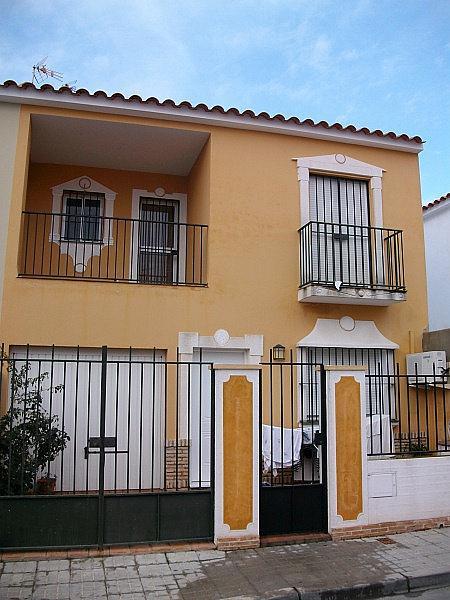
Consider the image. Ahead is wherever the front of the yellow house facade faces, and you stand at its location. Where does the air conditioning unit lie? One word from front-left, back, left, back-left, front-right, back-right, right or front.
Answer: left

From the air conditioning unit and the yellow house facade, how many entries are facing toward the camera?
2

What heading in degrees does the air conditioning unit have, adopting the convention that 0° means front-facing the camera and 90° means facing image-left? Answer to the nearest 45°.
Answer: approximately 0°

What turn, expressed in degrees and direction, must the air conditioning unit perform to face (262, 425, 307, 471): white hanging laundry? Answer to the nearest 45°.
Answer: approximately 45° to its right

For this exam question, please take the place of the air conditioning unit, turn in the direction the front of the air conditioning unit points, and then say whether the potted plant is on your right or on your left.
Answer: on your right

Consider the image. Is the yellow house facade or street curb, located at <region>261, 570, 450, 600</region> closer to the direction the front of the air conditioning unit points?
the street curb

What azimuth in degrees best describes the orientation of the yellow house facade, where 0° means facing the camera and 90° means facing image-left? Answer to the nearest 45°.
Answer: approximately 0°

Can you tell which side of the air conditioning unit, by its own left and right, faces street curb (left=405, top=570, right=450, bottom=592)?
front

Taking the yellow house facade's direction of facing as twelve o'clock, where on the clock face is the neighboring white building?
The neighboring white building is roughly at 8 o'clock from the yellow house facade.
